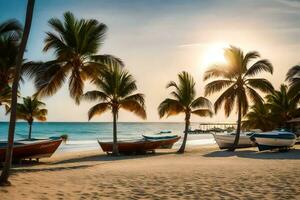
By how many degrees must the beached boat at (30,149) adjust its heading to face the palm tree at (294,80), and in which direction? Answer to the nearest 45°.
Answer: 0° — it already faces it

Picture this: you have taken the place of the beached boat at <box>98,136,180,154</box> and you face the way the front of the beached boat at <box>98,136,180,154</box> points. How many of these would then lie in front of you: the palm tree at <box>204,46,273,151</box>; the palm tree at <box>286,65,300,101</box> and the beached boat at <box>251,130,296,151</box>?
3

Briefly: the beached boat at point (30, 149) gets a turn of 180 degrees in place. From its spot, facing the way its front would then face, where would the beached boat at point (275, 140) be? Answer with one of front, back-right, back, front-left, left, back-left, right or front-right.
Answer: back

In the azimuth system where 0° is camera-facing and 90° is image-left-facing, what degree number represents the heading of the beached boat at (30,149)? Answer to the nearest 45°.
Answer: approximately 270°

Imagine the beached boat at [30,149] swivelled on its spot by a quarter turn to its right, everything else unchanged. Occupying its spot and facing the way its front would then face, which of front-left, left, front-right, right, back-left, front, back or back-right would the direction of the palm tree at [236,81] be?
left

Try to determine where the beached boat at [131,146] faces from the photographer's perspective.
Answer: facing to the left of the viewer
